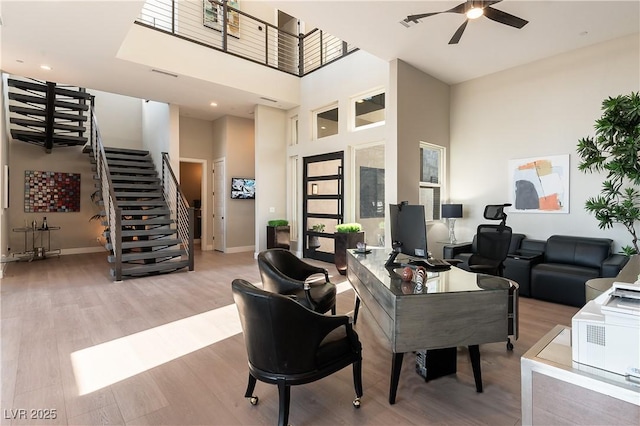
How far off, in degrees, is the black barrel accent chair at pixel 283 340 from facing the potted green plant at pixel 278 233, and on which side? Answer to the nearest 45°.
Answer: approximately 45° to its left

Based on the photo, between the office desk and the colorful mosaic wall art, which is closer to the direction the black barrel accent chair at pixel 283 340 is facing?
the office desk

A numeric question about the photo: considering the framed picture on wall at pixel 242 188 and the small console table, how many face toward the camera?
2

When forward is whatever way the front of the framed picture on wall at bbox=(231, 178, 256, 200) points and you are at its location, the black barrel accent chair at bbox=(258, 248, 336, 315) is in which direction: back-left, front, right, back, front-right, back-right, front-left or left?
front

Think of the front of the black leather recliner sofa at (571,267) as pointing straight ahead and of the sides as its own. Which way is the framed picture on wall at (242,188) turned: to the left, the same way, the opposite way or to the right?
to the left

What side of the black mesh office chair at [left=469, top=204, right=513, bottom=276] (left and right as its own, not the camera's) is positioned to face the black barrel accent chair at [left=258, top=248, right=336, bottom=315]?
front

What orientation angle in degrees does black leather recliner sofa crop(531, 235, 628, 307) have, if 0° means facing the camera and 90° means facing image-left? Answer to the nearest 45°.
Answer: approximately 45°

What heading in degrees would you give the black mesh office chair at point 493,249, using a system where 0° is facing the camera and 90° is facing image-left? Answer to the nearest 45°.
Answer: approximately 45°

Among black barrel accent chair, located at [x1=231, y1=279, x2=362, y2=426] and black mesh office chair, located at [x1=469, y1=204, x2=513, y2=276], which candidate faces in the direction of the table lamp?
the black barrel accent chair

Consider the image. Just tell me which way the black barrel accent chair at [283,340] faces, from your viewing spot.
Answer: facing away from the viewer and to the right of the viewer

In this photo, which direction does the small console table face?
toward the camera

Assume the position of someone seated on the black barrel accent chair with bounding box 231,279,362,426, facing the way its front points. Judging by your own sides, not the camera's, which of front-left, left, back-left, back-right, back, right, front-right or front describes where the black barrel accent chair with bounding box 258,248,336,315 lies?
front-left

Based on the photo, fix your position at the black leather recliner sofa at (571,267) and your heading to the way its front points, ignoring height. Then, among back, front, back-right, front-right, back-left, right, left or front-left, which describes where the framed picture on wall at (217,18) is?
front-right
